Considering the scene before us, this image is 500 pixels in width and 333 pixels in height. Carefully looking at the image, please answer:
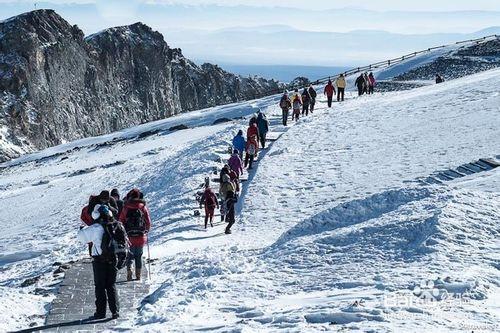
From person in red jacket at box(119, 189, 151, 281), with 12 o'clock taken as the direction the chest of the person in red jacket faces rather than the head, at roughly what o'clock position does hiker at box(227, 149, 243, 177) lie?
The hiker is roughly at 1 o'clock from the person in red jacket.

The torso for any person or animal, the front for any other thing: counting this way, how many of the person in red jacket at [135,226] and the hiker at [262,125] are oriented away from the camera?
2

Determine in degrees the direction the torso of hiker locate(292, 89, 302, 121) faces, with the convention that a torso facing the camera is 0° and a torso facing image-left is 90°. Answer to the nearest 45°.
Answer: approximately 180°

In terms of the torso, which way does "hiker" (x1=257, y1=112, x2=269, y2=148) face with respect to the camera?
away from the camera

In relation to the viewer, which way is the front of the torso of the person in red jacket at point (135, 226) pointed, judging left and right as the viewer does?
facing away from the viewer

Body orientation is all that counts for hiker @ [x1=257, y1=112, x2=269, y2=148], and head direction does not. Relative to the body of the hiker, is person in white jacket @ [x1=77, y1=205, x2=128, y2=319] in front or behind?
behind

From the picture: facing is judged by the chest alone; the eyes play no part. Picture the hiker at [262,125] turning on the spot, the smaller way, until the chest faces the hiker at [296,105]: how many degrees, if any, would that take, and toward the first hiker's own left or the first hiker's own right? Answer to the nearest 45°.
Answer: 0° — they already face them

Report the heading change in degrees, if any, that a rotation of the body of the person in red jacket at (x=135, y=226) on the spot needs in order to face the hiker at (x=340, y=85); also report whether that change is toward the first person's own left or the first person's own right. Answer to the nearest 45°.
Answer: approximately 45° to the first person's own right

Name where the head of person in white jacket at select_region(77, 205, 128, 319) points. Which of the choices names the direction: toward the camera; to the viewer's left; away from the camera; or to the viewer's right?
away from the camera

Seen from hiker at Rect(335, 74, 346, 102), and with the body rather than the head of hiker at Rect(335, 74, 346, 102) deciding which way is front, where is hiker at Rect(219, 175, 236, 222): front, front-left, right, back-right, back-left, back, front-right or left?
back

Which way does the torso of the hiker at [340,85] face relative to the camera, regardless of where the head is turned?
away from the camera

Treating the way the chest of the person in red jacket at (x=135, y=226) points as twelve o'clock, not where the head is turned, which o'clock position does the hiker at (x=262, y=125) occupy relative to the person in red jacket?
The hiker is roughly at 1 o'clock from the person in red jacket.
